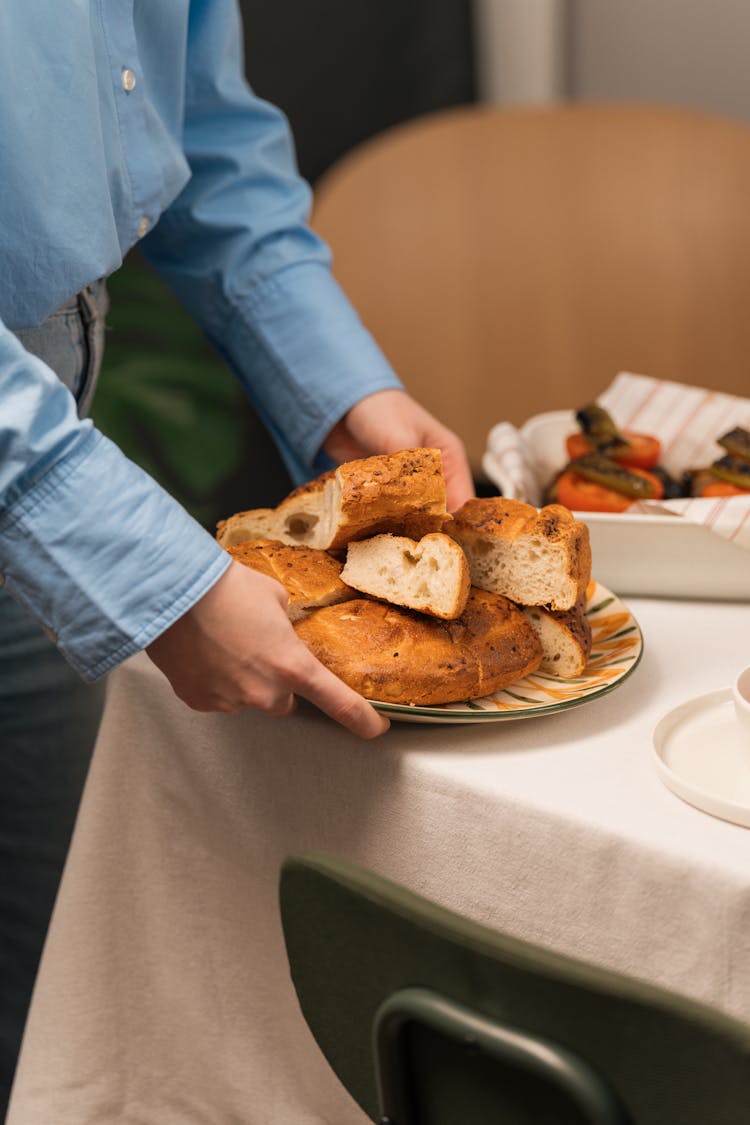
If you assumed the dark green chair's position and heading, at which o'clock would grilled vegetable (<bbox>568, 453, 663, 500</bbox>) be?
The grilled vegetable is roughly at 11 o'clock from the dark green chair.

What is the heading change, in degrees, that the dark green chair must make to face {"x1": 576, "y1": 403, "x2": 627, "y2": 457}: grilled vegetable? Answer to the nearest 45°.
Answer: approximately 45° to its left

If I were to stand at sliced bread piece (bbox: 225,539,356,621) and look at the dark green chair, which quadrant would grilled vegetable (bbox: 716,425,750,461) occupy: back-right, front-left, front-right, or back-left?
back-left

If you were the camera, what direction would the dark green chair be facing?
facing away from the viewer and to the right of the viewer
